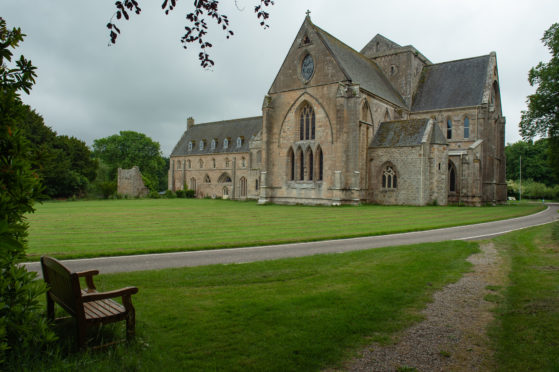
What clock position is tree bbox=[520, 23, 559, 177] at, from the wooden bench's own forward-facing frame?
The tree is roughly at 11 o'clock from the wooden bench.

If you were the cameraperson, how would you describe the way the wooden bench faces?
facing away from the viewer and to the right of the viewer

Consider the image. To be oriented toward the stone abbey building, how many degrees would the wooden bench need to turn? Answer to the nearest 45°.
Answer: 0° — it already faces it
